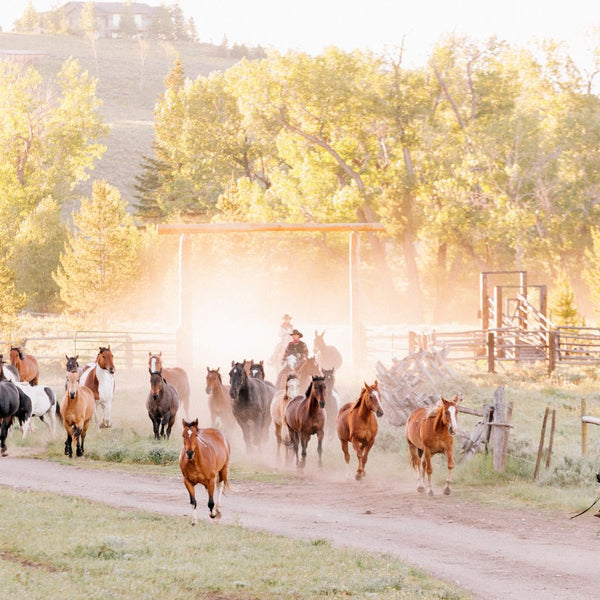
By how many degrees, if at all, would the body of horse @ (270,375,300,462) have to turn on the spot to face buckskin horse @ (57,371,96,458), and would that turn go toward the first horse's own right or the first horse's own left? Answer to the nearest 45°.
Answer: approximately 135° to the first horse's own right

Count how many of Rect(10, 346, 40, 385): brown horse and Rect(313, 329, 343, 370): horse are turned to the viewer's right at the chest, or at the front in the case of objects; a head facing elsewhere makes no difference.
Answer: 0

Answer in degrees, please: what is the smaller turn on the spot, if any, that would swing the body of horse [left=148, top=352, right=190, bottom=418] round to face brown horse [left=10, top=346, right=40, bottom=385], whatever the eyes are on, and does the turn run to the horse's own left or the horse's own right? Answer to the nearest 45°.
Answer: approximately 90° to the horse's own right

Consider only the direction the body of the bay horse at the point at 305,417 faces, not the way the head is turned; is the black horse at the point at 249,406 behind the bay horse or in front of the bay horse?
behind

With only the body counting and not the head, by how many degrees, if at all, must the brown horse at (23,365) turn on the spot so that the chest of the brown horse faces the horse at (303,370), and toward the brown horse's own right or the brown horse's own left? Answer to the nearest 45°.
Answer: approximately 90° to the brown horse's own left

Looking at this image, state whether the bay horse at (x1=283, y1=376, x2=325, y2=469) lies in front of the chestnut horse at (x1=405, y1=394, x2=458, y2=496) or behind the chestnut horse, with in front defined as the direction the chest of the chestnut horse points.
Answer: behind

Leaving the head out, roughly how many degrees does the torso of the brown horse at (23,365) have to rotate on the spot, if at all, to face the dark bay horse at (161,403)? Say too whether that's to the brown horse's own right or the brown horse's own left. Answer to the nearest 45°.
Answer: approximately 90° to the brown horse's own left

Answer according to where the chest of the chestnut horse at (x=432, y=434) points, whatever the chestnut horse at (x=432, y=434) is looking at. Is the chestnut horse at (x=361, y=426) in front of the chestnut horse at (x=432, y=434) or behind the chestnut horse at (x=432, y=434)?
behind
